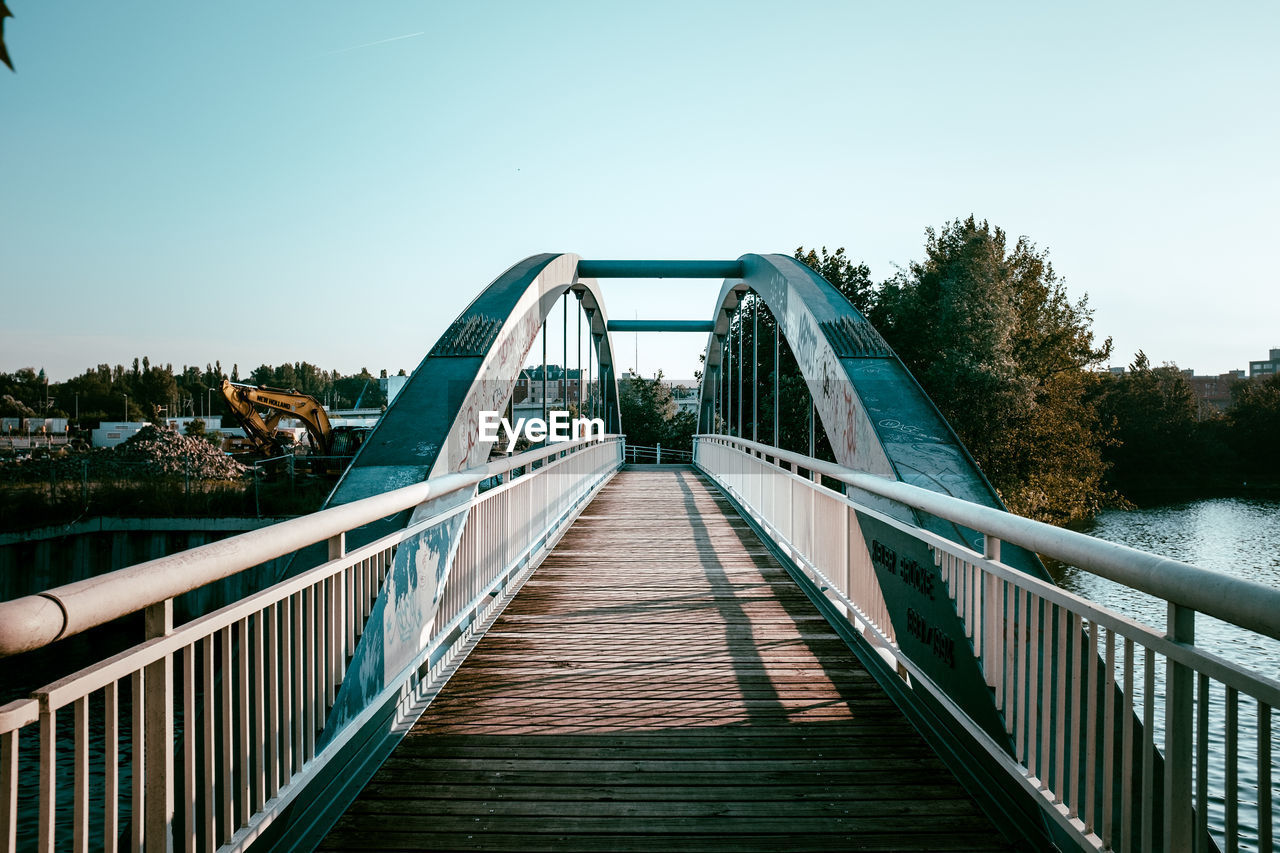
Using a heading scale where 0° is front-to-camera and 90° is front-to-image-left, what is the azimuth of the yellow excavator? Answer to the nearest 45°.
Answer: approximately 90°

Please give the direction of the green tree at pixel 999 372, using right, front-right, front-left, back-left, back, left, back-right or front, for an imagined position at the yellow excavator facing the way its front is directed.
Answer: back

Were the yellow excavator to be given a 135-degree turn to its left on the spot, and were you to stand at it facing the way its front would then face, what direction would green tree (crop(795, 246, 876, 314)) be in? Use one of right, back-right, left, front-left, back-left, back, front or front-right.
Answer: front-left

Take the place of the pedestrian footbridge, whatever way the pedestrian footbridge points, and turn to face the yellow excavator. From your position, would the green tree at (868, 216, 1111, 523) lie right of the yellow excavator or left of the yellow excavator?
right

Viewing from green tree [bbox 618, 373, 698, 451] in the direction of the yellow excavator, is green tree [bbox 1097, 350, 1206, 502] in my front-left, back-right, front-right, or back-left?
back-left

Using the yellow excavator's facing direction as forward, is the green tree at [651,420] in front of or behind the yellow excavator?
behind

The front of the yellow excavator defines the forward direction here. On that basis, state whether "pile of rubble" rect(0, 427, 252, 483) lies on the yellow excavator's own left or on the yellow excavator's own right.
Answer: on the yellow excavator's own left

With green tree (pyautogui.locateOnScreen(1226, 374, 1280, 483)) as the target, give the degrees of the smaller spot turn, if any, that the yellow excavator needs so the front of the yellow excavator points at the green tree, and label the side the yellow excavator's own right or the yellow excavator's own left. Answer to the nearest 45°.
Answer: approximately 180°
